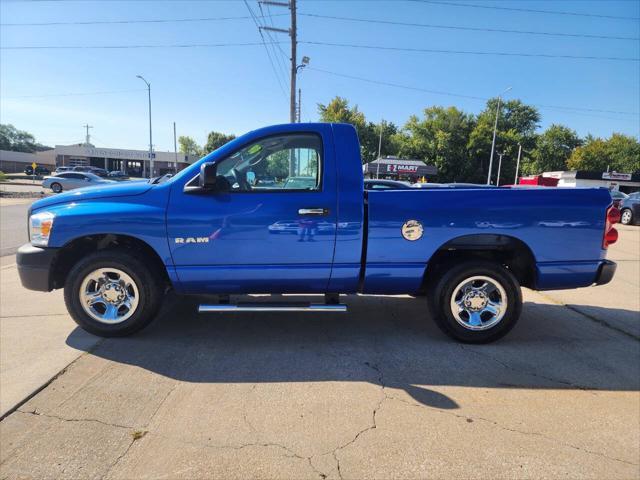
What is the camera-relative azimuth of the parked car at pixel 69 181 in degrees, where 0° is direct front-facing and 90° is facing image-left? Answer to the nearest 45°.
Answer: approximately 270°

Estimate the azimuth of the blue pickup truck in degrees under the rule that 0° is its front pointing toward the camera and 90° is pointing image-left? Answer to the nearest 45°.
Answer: approximately 90°

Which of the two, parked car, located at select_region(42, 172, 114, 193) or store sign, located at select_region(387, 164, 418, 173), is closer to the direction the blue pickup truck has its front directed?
the parked car

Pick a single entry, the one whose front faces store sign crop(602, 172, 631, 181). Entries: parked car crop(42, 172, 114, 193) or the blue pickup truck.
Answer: the parked car

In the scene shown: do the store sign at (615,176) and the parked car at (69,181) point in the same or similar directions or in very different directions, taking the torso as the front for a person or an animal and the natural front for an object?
very different directions

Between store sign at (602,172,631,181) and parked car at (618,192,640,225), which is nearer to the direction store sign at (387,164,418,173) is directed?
the parked car

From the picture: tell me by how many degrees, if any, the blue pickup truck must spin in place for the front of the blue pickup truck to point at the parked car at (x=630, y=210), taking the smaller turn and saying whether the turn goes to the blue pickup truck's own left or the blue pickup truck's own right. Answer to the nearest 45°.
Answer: approximately 135° to the blue pickup truck's own right

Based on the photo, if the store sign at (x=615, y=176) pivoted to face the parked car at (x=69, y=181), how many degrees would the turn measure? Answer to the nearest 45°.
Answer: approximately 45° to its right

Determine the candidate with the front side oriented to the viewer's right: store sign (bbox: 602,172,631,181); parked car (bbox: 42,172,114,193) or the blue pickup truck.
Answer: the parked car

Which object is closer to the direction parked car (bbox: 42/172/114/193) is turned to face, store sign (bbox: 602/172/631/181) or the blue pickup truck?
the store sign
